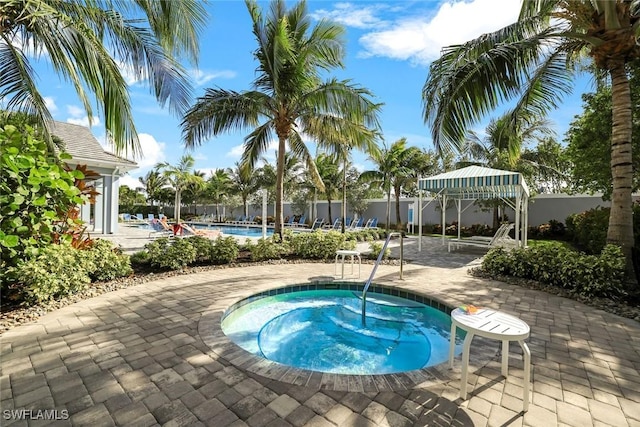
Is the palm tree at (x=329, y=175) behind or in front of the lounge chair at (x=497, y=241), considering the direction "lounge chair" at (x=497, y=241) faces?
in front

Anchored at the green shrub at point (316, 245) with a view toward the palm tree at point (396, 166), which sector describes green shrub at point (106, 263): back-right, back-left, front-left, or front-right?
back-left

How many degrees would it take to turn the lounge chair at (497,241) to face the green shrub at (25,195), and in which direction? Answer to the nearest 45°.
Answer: approximately 45° to its left

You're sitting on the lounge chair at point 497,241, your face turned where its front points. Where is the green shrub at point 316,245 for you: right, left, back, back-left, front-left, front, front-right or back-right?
front-left

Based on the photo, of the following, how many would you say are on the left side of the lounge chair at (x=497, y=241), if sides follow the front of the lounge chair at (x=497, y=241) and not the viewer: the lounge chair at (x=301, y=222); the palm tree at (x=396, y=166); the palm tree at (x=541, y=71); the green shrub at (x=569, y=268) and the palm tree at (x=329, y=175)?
2

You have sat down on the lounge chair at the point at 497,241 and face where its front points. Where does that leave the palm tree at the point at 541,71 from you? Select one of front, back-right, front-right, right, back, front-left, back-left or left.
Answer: left

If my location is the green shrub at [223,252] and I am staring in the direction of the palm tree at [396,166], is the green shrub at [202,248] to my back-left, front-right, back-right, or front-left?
back-left

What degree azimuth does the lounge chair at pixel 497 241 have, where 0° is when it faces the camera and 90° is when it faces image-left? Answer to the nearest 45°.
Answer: approximately 90°

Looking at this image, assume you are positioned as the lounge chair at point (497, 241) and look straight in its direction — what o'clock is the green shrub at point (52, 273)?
The green shrub is roughly at 10 o'clock from the lounge chair.

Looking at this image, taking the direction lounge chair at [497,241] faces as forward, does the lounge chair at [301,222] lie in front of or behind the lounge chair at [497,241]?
in front

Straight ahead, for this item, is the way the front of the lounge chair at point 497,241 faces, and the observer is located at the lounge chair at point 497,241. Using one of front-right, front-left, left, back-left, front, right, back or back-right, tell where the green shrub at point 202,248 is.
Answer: front-left

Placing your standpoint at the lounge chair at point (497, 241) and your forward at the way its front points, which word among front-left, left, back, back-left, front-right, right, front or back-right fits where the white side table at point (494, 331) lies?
left

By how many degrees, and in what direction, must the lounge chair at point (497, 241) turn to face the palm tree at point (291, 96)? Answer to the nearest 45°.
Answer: approximately 45° to its left
